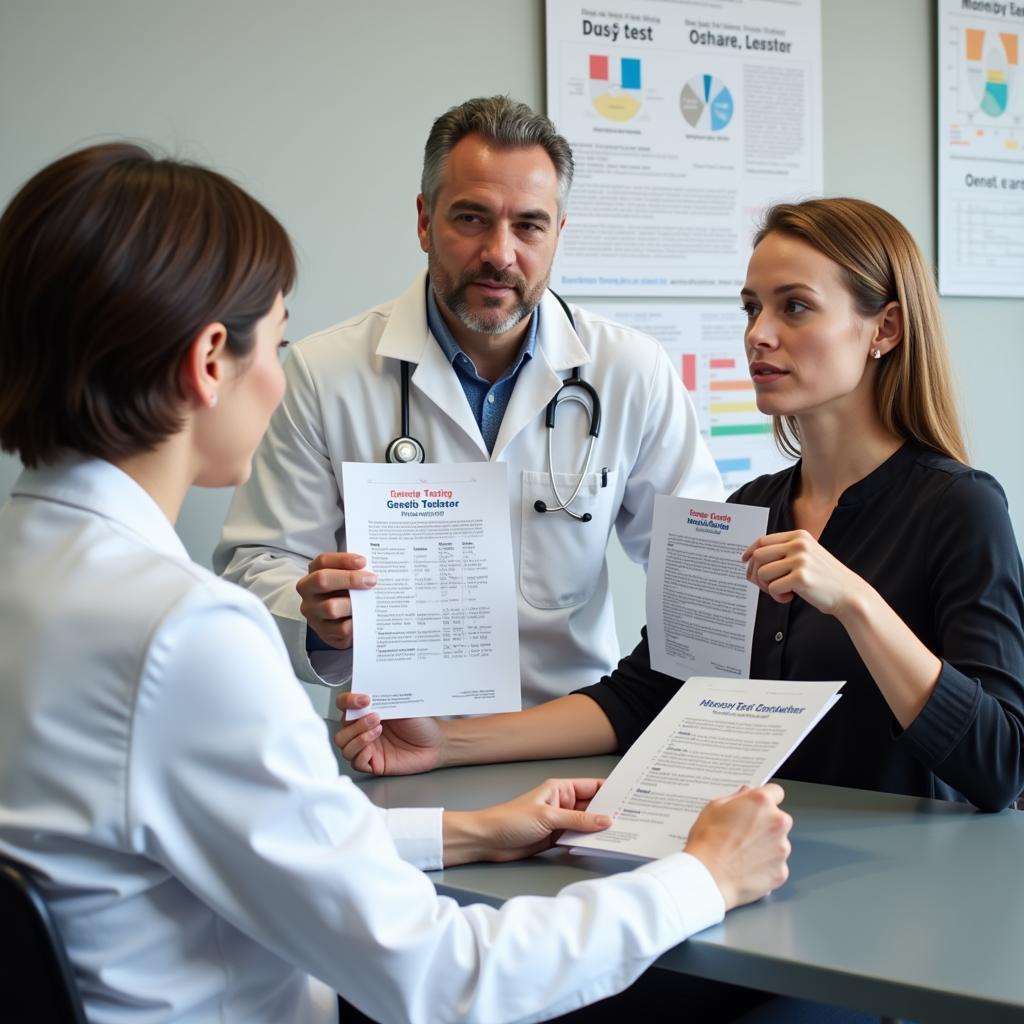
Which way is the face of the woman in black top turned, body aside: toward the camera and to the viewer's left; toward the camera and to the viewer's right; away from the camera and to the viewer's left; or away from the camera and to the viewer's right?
toward the camera and to the viewer's left

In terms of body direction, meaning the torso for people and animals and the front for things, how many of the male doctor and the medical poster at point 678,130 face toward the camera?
2

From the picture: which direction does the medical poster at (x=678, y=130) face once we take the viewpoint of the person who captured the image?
facing the viewer

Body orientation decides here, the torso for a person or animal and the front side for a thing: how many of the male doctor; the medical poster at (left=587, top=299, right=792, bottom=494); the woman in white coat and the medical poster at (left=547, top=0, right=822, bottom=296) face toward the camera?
3

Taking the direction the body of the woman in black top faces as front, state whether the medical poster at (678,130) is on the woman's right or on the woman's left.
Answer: on the woman's right

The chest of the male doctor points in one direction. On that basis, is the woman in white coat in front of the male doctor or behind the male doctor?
in front

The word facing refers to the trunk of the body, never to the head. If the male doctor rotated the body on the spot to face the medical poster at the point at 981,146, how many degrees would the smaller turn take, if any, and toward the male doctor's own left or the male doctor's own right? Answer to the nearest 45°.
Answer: approximately 135° to the male doctor's own left

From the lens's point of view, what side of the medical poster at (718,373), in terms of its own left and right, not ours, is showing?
front

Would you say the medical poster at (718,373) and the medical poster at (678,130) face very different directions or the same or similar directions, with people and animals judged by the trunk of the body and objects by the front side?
same or similar directions

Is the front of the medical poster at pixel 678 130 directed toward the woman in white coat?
yes

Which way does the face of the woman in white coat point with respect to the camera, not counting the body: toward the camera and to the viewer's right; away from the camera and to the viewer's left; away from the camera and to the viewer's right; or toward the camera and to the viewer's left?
away from the camera and to the viewer's right

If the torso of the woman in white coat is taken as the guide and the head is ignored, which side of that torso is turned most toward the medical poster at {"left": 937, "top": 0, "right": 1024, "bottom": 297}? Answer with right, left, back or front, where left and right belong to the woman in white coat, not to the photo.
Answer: front

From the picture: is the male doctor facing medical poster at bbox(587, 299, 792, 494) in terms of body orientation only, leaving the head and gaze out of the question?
no

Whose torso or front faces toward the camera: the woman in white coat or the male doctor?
the male doctor

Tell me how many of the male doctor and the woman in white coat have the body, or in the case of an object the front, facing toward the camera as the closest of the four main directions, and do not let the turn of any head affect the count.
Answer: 1

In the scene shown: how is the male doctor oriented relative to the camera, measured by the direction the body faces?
toward the camera

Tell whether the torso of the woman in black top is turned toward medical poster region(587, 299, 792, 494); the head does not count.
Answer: no
